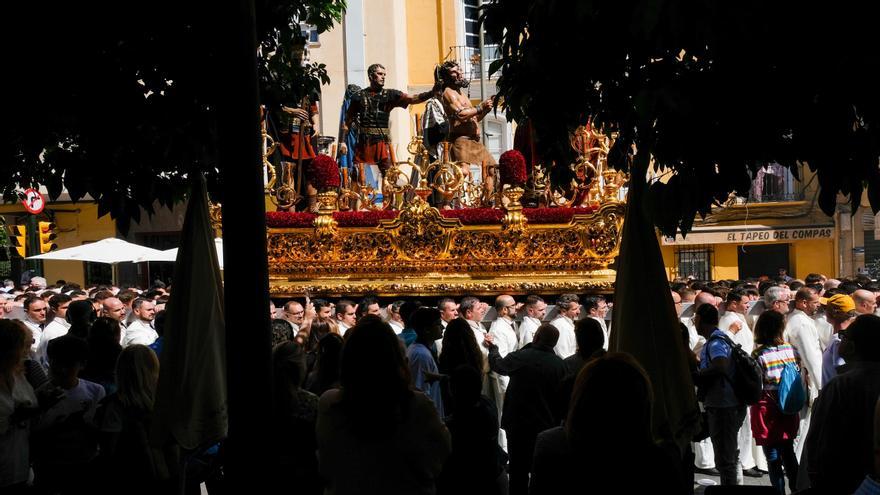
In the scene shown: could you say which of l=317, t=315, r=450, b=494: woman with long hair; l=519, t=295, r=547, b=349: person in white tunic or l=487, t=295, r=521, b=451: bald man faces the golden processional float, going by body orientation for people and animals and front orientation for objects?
the woman with long hair

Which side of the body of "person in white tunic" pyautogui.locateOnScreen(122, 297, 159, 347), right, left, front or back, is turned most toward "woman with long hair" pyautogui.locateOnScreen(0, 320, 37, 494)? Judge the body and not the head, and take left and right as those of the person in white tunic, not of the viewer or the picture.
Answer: right

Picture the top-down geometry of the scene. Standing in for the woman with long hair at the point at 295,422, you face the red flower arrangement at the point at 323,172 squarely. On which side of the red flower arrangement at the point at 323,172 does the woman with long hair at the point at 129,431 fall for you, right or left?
left

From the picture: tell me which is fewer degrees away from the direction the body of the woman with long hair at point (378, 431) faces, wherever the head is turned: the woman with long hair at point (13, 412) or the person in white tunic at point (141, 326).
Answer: the person in white tunic

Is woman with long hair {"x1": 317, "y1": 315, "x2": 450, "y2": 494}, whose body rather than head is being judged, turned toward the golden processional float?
yes

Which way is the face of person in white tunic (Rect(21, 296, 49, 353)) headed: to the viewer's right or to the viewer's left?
to the viewer's right

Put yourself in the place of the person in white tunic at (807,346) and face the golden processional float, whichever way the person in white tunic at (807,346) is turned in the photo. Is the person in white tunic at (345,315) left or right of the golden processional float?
left

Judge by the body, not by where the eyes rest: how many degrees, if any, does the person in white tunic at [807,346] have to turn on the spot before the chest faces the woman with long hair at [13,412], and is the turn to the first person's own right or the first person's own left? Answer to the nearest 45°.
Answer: approximately 135° to the first person's own right

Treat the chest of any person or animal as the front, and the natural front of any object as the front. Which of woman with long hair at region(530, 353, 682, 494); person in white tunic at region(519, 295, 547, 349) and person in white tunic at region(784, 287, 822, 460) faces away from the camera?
the woman with long hair
